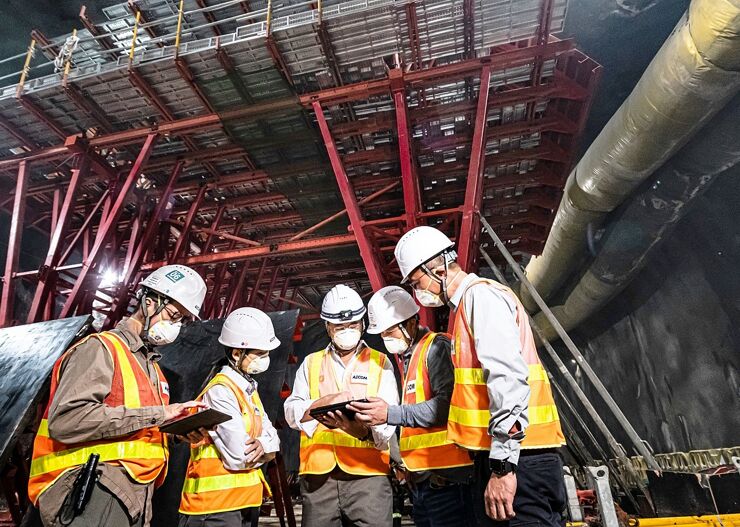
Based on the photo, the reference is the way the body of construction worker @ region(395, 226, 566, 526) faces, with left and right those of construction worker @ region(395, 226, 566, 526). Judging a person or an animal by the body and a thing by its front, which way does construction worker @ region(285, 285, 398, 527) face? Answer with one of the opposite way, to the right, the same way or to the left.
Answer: to the left

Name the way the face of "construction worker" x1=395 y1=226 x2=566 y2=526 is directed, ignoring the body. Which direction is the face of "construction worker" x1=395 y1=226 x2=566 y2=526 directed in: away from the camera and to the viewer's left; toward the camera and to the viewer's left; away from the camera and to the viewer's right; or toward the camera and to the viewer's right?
toward the camera and to the viewer's left

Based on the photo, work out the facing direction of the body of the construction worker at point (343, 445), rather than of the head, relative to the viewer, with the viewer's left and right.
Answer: facing the viewer

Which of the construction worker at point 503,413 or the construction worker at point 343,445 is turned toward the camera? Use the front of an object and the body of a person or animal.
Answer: the construction worker at point 343,445

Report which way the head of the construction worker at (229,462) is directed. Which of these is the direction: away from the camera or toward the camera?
toward the camera

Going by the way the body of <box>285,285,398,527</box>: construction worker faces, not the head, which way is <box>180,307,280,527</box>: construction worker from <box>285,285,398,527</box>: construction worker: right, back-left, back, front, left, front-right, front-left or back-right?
right

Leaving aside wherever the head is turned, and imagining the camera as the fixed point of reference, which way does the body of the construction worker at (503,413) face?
to the viewer's left

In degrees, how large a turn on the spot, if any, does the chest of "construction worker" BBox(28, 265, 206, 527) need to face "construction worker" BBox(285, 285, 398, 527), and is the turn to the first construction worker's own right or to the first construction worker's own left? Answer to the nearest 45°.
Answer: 0° — they already face them
